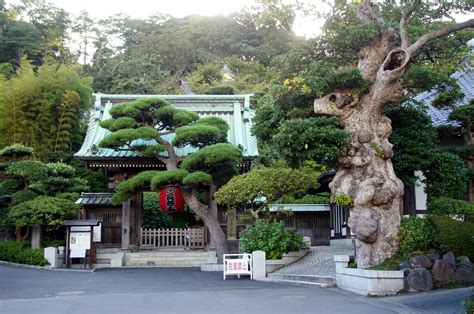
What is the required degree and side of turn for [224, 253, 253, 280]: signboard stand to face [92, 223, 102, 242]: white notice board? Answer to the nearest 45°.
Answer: approximately 135° to its right

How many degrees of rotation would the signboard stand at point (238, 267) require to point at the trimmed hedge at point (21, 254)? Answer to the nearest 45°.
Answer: approximately 135° to its right

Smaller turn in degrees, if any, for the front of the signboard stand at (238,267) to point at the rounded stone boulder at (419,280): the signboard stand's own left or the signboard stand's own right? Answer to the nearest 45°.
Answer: approximately 45° to the signboard stand's own left

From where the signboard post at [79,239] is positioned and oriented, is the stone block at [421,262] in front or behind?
in front

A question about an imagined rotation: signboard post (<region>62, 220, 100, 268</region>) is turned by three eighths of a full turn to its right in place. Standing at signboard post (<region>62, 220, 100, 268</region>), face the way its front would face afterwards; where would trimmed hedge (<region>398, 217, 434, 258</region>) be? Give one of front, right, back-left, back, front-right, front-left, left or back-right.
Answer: back

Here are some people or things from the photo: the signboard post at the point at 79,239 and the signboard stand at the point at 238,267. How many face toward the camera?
2

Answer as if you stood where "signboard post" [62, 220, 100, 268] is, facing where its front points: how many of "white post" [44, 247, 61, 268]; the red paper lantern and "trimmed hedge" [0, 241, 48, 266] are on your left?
1

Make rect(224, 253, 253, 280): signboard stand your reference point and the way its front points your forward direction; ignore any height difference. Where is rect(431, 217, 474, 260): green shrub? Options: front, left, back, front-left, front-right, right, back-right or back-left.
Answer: front-left

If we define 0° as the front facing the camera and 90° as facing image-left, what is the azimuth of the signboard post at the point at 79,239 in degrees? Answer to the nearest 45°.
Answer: approximately 0°

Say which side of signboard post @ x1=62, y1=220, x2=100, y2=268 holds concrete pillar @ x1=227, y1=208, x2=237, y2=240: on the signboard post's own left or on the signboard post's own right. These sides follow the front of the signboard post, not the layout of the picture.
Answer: on the signboard post's own left

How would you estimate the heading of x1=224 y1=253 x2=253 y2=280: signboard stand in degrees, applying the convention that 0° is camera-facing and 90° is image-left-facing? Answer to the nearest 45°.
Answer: approximately 0°

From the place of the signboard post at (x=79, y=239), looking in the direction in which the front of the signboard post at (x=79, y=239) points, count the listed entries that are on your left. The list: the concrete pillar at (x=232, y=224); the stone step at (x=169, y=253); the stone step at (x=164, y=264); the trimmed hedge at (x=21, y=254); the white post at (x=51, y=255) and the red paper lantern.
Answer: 4

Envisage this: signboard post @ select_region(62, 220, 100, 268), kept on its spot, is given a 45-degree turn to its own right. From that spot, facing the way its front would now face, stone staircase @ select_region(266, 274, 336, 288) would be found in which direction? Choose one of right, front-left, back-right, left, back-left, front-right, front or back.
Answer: left

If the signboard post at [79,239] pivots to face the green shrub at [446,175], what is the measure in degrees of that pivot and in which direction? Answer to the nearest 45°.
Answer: approximately 45° to its left

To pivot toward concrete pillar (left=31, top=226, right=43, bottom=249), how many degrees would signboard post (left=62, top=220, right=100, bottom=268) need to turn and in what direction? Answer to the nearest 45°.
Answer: approximately 135° to its right
